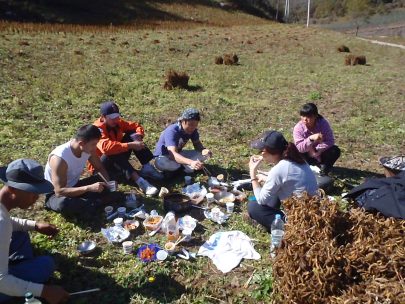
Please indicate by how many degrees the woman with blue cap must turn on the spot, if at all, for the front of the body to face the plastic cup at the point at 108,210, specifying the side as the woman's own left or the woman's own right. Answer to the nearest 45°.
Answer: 0° — they already face it

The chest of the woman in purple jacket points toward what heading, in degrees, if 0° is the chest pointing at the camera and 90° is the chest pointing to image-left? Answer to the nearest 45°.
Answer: approximately 45°

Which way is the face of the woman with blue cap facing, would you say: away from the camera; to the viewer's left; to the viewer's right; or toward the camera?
to the viewer's left

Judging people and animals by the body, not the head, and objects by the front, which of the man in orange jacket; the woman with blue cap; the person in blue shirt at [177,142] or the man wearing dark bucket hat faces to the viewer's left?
the woman with blue cap

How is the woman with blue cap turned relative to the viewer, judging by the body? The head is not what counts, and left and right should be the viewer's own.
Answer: facing to the left of the viewer

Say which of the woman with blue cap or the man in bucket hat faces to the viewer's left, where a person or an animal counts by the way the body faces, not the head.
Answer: the woman with blue cap

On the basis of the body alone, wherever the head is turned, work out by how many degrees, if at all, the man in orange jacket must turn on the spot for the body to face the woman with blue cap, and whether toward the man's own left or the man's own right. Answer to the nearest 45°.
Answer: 0° — they already face them

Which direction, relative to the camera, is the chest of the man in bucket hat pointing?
to the viewer's right

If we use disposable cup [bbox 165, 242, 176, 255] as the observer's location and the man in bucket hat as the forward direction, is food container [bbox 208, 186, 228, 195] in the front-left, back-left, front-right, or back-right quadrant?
back-right
